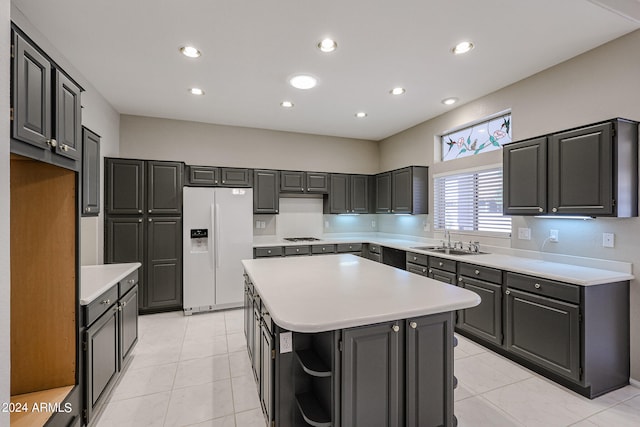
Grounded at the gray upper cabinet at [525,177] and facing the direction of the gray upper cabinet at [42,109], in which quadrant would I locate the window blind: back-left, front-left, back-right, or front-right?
back-right

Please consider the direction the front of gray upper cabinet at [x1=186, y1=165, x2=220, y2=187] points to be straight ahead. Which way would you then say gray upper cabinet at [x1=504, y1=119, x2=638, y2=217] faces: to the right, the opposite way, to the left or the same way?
to the right

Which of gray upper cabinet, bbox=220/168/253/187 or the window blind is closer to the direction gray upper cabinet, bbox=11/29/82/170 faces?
the window blind

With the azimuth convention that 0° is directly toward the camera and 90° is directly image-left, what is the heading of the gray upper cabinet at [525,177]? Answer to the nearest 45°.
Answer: approximately 45°

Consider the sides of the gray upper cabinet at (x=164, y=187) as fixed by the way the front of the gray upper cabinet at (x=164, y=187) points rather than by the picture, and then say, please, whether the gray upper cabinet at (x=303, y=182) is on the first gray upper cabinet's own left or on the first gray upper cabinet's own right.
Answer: on the first gray upper cabinet's own left

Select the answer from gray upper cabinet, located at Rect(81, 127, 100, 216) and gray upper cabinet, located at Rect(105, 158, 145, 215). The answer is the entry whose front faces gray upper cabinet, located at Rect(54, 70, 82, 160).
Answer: gray upper cabinet, located at Rect(105, 158, 145, 215)

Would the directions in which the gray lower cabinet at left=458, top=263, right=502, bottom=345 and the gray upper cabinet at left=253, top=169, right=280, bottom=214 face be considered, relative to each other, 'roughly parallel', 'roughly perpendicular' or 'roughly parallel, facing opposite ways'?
roughly perpendicular

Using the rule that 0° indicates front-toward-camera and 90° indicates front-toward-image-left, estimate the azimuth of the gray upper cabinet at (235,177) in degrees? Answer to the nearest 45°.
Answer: approximately 0°

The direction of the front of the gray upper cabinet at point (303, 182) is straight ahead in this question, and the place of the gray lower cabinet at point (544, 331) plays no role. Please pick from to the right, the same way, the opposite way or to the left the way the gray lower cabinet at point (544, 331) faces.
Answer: to the right

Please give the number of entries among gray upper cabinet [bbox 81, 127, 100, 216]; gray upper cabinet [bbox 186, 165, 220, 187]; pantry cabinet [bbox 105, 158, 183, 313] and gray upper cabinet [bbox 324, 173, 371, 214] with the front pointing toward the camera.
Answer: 3

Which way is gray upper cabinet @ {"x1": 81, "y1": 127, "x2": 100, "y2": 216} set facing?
to the viewer's right
